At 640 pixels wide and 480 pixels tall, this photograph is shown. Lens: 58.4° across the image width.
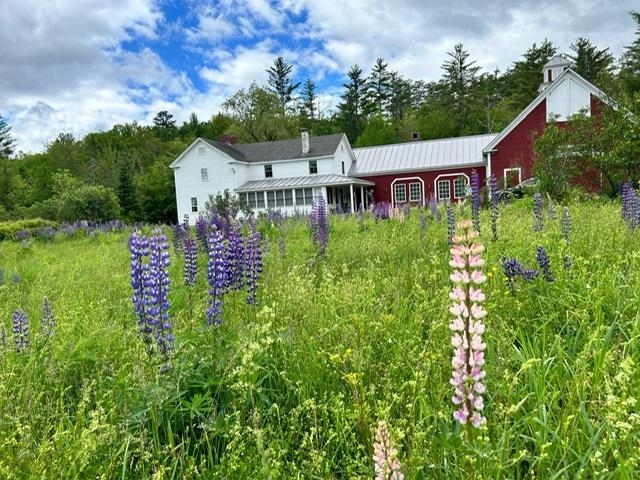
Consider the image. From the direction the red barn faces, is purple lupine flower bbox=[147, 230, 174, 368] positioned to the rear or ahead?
ahead

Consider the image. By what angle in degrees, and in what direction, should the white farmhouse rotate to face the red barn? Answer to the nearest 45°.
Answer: approximately 90° to its left

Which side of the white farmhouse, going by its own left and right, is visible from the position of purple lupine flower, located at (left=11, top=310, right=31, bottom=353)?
front

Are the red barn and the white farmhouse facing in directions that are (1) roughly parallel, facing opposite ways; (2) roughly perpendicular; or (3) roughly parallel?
roughly parallel

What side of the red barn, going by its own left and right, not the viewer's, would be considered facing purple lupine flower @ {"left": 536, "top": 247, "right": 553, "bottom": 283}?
front

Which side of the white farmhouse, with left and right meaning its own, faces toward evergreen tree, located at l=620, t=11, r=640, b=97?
left

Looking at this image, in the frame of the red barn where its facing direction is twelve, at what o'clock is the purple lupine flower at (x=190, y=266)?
The purple lupine flower is roughly at 12 o'clock from the red barn.

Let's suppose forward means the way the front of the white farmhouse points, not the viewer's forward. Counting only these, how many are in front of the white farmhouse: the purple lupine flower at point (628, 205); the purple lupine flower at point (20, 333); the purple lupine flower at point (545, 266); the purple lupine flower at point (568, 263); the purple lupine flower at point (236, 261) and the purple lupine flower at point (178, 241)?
6

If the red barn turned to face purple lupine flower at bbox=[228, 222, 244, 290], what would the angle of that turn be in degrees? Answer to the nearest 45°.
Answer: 0° — it already faces it

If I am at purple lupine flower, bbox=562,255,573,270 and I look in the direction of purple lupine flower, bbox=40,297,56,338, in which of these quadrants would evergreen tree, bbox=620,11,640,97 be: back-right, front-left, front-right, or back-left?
back-right

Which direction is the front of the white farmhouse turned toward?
toward the camera

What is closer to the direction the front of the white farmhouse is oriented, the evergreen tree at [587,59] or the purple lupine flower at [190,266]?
the purple lupine flower

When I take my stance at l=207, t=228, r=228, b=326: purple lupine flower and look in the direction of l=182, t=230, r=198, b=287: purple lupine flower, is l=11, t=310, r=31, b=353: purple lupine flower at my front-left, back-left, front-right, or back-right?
front-left

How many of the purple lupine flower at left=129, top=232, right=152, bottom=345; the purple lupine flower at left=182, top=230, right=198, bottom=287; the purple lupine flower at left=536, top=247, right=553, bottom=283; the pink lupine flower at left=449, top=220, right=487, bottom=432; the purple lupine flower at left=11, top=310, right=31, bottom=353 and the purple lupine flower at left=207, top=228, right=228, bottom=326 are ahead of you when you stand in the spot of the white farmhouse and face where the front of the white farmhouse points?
6
